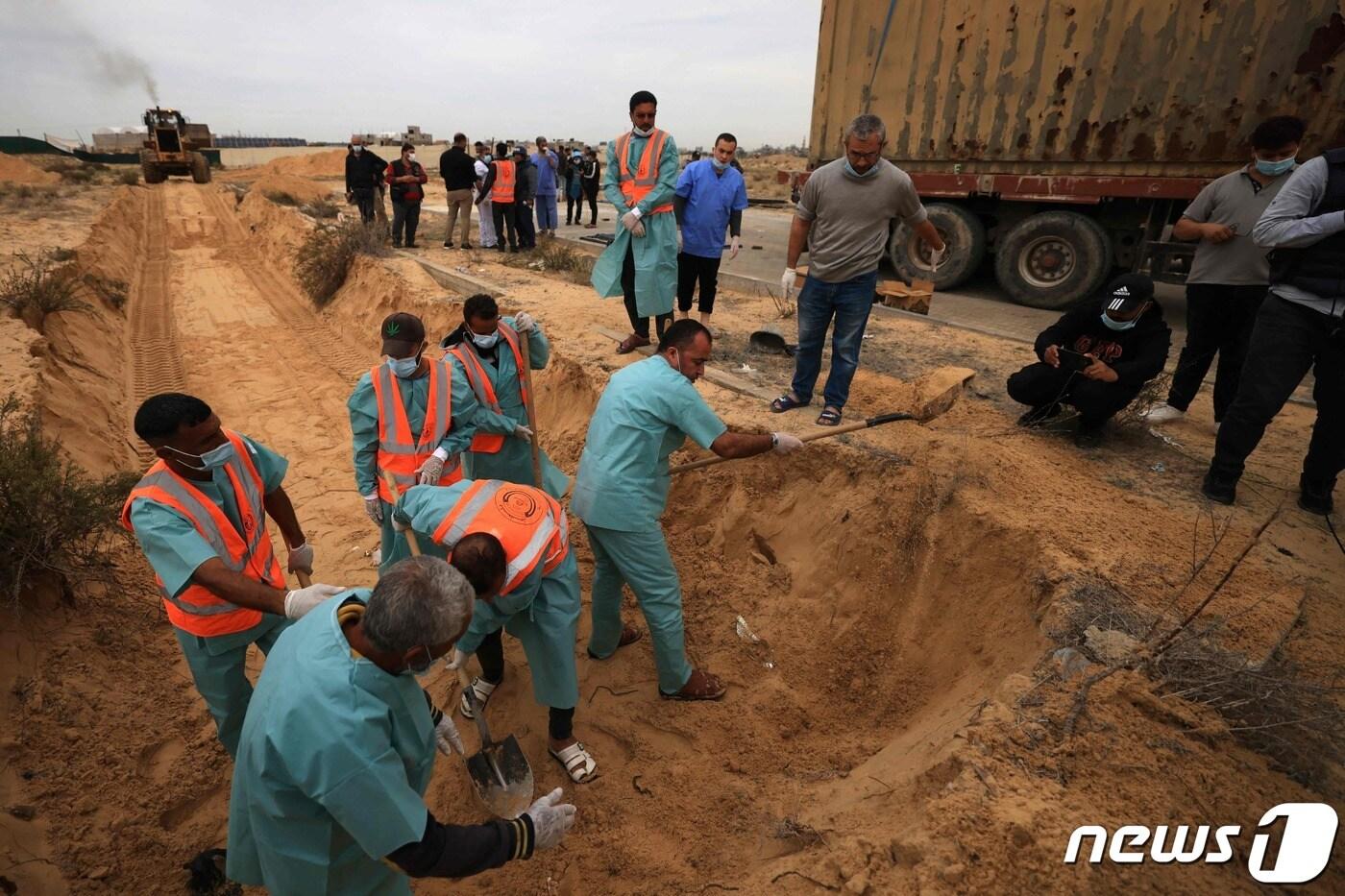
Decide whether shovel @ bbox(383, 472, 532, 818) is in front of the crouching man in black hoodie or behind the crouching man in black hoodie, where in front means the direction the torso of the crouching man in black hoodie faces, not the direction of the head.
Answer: in front

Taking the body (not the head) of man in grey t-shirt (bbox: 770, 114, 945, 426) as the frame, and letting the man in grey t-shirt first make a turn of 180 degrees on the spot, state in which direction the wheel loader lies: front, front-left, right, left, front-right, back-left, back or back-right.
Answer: front-left

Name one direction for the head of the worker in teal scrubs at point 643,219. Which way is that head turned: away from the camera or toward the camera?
toward the camera

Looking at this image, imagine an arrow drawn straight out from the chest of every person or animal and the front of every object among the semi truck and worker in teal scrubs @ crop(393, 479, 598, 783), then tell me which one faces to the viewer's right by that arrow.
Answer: the semi truck

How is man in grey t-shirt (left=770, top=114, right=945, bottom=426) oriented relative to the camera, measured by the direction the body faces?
toward the camera

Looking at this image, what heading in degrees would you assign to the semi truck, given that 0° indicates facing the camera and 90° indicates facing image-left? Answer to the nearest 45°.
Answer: approximately 270°

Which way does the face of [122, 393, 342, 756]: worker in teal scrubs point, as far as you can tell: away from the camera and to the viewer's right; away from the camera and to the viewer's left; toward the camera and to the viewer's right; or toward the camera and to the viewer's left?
toward the camera and to the viewer's right

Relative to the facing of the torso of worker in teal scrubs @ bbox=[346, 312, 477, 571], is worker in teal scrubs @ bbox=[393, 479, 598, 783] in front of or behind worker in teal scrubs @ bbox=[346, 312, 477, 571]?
in front

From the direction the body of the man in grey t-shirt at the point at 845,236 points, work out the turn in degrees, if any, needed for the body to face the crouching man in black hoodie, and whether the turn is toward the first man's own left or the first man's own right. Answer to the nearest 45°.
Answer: approximately 90° to the first man's own left

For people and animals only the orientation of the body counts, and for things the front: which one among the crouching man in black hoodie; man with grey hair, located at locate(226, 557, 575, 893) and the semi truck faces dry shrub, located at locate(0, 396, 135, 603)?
the crouching man in black hoodie

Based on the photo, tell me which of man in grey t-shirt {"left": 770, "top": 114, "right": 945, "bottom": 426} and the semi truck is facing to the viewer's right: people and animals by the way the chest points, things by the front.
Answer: the semi truck
